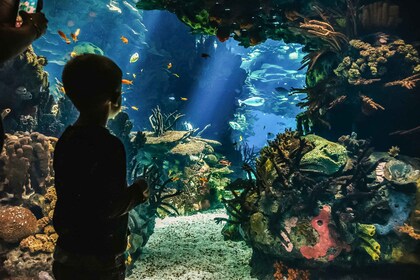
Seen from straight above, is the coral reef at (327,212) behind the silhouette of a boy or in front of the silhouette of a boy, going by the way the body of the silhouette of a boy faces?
in front

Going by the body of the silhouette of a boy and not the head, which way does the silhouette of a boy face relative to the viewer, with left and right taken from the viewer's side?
facing away from the viewer and to the right of the viewer

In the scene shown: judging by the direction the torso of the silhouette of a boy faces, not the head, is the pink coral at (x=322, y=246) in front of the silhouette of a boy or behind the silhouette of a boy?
in front

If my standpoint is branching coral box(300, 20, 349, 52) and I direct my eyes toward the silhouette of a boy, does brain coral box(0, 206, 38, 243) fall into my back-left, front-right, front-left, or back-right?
front-right

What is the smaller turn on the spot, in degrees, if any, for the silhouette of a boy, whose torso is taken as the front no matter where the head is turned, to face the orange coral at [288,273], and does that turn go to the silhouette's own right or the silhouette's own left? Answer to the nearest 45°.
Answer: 0° — they already face it
